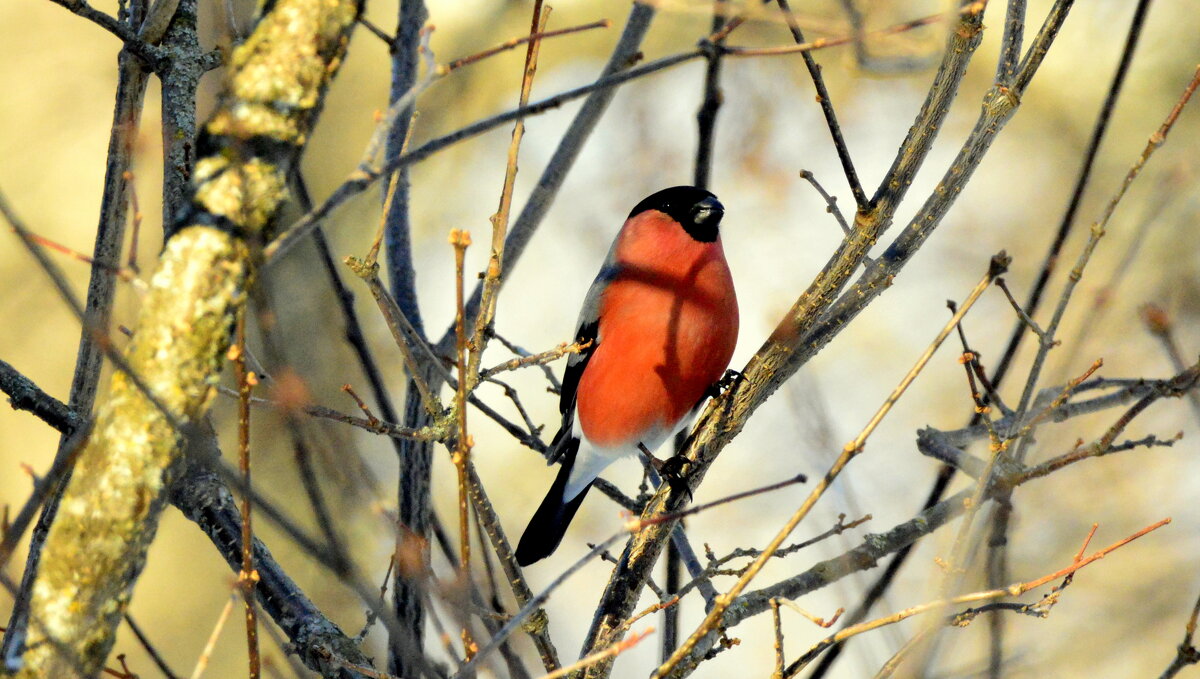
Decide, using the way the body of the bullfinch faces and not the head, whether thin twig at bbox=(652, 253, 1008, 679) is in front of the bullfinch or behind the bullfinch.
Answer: in front
